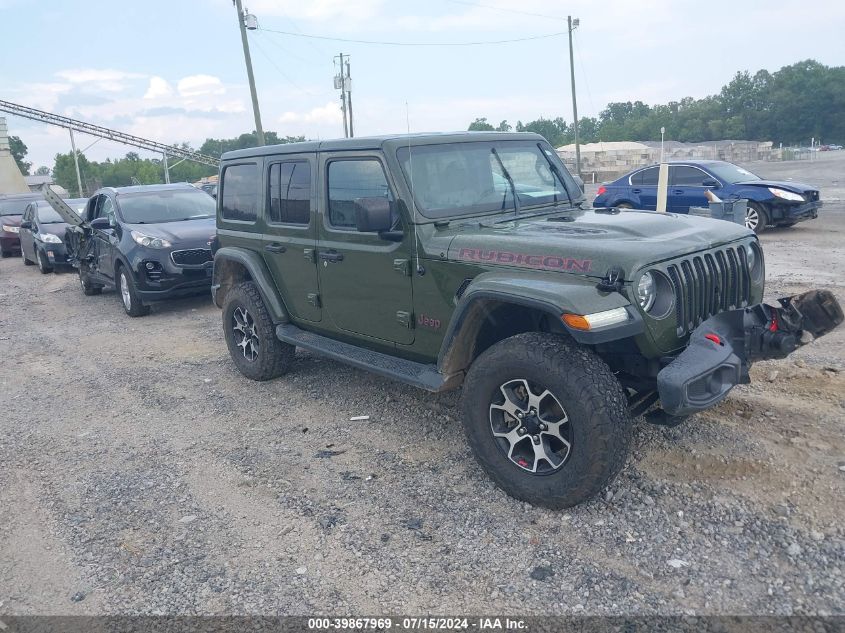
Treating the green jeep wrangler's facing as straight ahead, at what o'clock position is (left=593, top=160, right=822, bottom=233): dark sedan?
The dark sedan is roughly at 8 o'clock from the green jeep wrangler.

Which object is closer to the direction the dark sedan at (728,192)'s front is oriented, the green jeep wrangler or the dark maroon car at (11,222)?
the green jeep wrangler

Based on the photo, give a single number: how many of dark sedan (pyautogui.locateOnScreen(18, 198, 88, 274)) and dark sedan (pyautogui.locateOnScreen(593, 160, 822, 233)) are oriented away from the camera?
0

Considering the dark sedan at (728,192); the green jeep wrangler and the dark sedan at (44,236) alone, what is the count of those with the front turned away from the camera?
0

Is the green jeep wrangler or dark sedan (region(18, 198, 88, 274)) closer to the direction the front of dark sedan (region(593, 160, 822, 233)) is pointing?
the green jeep wrangler

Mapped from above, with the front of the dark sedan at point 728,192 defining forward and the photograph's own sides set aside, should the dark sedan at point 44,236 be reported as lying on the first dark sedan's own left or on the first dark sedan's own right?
on the first dark sedan's own right

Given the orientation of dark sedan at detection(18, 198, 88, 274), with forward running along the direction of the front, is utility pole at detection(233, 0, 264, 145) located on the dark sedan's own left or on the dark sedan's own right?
on the dark sedan's own left

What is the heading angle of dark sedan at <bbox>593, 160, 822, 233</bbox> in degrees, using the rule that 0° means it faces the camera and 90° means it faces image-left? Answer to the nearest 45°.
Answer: approximately 315°

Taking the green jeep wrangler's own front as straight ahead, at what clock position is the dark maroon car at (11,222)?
The dark maroon car is roughly at 6 o'clock from the green jeep wrangler.

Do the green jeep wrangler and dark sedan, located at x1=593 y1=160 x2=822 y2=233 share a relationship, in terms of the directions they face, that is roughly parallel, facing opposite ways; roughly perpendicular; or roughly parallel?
roughly parallel

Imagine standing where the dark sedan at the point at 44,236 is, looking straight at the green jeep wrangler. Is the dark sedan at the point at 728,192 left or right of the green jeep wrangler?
left

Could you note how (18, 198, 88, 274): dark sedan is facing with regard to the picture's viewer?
facing the viewer and to the right of the viewer

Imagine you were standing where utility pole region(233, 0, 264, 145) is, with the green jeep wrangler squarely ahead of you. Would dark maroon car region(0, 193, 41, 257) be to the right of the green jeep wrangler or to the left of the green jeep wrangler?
right

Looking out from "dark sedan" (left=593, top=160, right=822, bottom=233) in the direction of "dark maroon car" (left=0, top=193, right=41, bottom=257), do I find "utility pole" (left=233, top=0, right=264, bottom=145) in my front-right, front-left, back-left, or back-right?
front-right

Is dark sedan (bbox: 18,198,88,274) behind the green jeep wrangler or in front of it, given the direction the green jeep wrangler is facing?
behind

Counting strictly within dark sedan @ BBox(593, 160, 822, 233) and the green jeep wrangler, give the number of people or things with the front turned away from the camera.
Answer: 0

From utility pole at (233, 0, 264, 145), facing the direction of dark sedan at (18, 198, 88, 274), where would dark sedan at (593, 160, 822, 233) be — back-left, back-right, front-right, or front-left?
front-left
